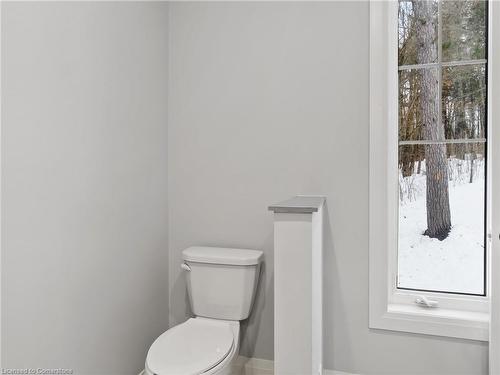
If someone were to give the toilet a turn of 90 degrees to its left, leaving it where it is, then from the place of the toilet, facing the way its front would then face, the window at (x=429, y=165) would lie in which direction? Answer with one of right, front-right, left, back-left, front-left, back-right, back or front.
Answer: front-left

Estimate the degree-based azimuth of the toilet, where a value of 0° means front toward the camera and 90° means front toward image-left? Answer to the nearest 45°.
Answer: approximately 45°

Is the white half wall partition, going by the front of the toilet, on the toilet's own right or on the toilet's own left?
on the toilet's own left
